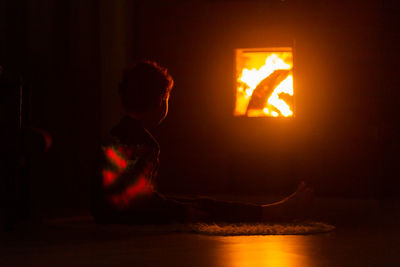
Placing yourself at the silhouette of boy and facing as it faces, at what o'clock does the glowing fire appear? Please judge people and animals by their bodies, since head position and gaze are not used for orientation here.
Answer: The glowing fire is roughly at 10 o'clock from the silhouette of boy.

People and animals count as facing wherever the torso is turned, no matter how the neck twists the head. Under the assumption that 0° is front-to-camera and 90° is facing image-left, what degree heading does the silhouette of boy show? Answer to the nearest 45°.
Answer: approximately 270°

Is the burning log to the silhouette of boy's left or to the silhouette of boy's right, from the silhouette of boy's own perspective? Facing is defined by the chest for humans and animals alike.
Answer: on its left
